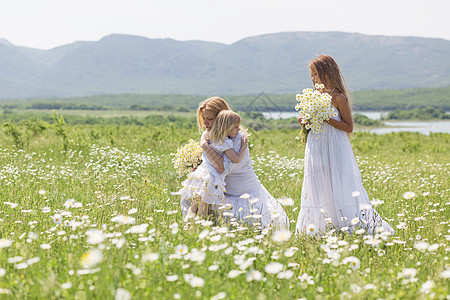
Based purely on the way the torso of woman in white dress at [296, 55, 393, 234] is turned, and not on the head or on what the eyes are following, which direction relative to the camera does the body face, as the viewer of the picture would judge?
to the viewer's left

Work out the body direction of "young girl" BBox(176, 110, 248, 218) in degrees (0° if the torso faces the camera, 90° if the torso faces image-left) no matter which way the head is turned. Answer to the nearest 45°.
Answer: approximately 270°

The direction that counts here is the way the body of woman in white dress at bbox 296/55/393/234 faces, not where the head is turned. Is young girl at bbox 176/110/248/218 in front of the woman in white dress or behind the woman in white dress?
in front

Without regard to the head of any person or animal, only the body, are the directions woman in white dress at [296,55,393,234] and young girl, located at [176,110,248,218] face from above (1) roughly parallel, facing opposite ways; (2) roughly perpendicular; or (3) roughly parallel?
roughly parallel, facing opposite ways

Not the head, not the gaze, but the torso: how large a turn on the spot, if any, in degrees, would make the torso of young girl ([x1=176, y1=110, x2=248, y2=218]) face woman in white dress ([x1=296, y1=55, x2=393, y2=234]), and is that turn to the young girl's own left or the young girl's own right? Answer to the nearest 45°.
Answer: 0° — they already face them
